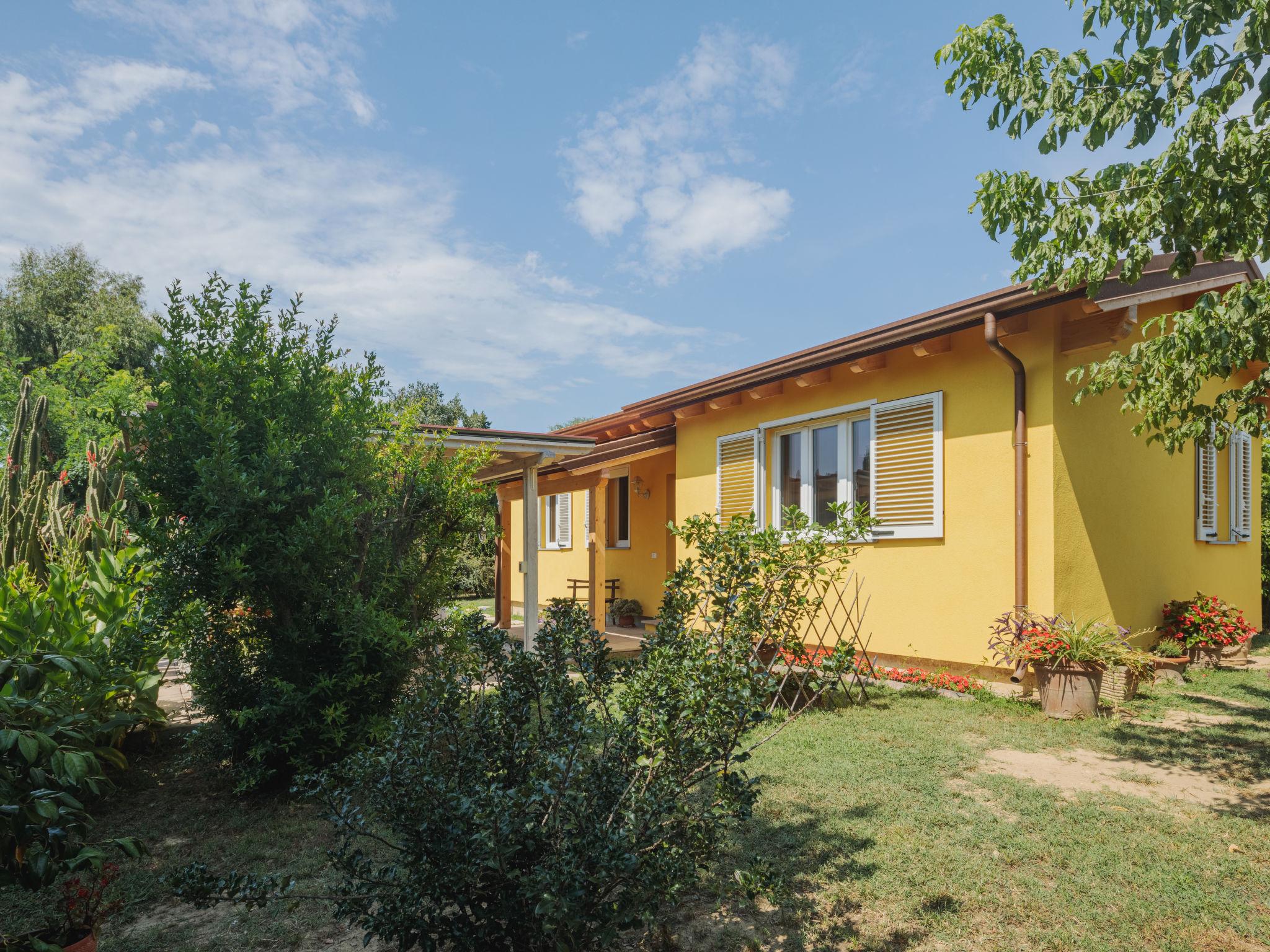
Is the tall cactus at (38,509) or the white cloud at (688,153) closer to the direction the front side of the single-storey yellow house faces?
the tall cactus

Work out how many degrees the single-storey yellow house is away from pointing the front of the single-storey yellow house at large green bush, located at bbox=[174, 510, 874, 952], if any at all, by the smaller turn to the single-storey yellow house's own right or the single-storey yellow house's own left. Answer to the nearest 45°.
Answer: approximately 45° to the single-storey yellow house's own left

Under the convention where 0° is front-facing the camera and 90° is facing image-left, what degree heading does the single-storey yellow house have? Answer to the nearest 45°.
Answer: approximately 45°

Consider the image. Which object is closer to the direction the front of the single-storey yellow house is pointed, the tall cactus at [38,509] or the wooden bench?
the tall cactus

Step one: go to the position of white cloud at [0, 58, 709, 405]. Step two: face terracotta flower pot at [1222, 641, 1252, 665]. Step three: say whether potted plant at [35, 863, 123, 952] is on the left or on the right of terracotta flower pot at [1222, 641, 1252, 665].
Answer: right
